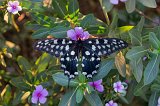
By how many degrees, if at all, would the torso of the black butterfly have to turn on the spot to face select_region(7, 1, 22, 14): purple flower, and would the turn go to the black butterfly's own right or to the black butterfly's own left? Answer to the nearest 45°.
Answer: approximately 45° to the black butterfly's own left

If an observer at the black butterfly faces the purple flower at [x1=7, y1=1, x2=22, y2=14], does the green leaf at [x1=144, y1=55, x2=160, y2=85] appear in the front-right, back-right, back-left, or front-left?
back-right

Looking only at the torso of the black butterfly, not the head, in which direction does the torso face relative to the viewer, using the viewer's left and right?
facing away from the viewer
